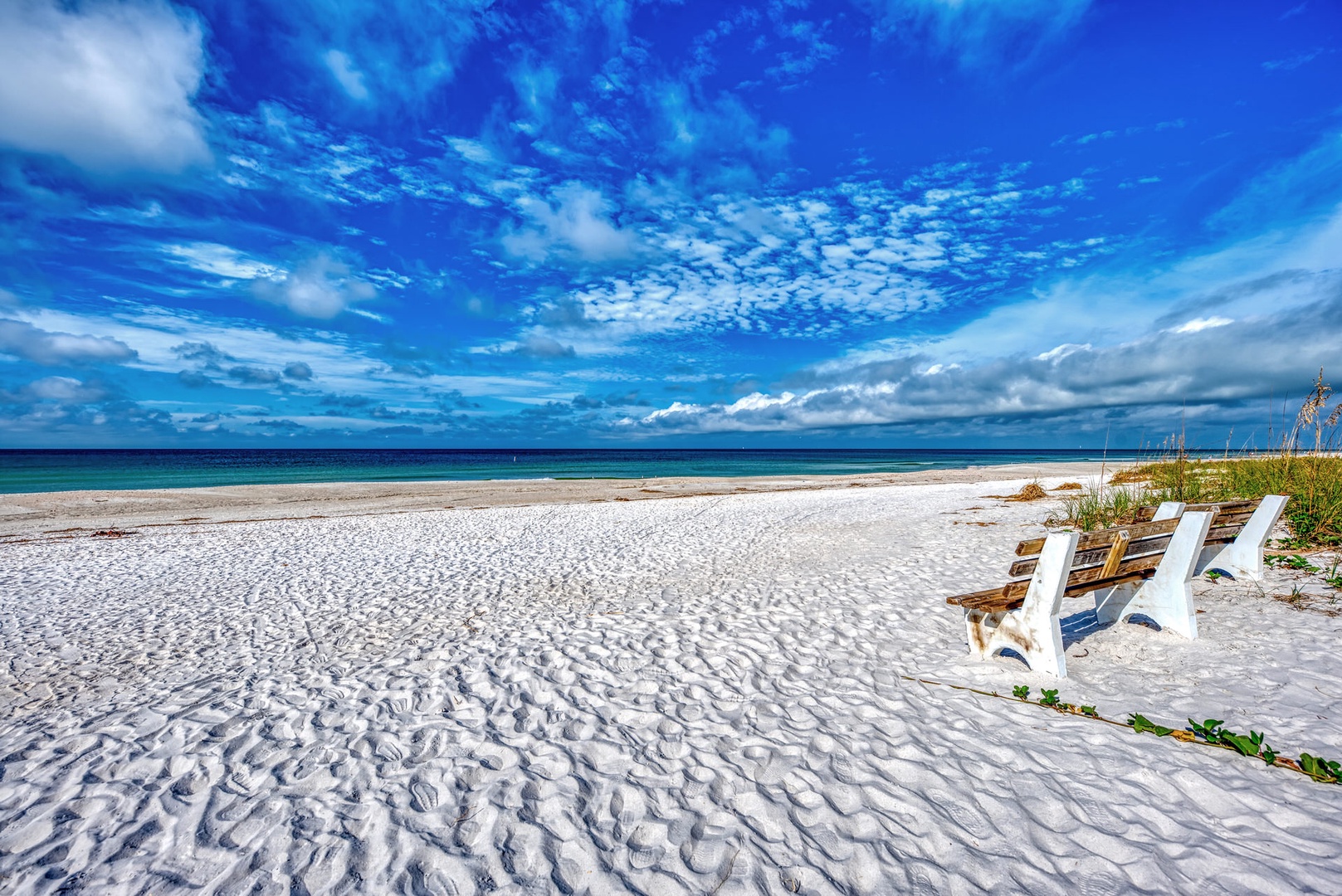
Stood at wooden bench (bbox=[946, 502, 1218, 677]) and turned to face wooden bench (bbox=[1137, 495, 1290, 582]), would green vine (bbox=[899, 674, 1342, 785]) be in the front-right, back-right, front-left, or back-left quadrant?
back-right

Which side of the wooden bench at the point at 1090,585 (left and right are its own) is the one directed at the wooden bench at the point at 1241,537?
right

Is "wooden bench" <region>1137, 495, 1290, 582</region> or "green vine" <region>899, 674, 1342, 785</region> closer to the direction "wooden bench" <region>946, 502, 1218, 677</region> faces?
the wooden bench

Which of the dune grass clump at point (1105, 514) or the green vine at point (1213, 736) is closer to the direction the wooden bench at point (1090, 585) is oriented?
the dune grass clump

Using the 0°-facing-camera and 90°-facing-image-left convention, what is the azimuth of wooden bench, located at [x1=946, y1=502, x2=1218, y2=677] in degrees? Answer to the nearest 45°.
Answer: approximately 135°

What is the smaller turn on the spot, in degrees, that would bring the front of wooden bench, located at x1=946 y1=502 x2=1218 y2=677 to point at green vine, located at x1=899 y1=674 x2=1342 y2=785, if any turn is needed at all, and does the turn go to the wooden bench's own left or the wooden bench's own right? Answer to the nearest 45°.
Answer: approximately 180°

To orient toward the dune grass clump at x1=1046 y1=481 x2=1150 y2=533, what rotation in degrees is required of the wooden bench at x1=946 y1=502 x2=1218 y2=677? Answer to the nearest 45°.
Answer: approximately 45° to its right
